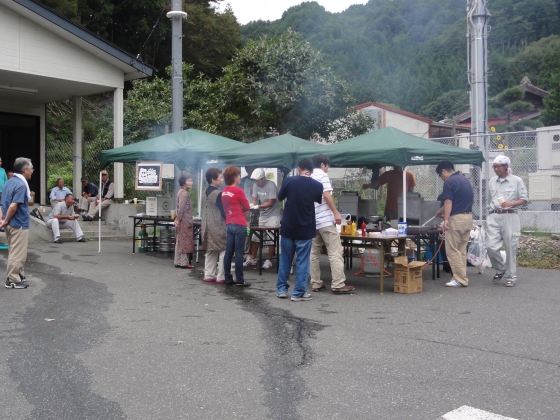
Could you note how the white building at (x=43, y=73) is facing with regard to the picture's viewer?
facing the viewer and to the right of the viewer

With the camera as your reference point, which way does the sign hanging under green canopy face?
facing the viewer

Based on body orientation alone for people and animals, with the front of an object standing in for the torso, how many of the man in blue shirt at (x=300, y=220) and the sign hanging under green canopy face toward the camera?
1

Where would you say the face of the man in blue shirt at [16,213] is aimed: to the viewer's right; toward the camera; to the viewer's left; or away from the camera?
to the viewer's right

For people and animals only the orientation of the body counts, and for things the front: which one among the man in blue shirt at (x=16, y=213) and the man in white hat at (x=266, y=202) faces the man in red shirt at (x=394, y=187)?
the man in blue shirt

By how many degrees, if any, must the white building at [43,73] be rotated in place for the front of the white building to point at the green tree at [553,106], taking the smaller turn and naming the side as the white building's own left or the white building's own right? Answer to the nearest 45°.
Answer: approximately 90° to the white building's own left

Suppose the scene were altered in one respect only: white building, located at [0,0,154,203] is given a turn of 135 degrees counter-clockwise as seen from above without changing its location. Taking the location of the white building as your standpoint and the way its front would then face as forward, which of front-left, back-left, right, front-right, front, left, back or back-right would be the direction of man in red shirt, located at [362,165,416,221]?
back-right

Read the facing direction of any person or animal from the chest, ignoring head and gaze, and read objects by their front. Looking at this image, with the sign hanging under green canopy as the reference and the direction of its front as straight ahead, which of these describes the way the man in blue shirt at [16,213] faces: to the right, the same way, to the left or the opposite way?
to the left

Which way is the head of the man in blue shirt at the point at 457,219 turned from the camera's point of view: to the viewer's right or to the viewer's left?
to the viewer's left

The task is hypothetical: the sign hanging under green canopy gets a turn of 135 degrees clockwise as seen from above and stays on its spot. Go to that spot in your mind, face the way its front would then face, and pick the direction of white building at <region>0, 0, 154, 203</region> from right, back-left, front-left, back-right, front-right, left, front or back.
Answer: front

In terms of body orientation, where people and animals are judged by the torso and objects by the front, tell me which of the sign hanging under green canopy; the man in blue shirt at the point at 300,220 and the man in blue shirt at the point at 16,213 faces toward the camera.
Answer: the sign hanging under green canopy

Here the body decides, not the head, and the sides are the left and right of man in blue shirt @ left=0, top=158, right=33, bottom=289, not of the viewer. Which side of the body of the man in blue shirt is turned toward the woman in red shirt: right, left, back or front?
front

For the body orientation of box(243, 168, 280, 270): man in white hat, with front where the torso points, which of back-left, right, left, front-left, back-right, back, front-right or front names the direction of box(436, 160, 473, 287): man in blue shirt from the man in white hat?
left

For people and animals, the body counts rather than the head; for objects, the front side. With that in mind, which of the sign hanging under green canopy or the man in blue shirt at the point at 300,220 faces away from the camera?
the man in blue shirt

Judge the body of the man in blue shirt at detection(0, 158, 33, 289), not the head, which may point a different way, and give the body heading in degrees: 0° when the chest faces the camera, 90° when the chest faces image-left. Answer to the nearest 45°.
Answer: approximately 270°

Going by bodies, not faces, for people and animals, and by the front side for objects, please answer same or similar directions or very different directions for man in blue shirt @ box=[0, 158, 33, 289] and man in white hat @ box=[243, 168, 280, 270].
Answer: very different directions

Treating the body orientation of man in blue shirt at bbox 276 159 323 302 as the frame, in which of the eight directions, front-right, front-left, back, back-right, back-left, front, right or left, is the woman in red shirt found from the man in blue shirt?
front-left

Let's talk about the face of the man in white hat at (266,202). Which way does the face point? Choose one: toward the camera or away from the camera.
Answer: toward the camera
